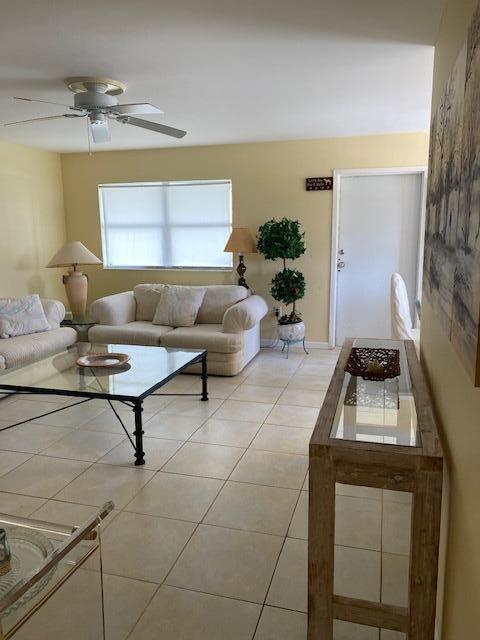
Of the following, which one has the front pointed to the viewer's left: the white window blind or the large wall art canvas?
the large wall art canvas

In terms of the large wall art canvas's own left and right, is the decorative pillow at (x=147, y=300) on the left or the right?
on its right

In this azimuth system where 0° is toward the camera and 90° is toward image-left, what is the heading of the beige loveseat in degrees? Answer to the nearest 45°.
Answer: approximately 45°

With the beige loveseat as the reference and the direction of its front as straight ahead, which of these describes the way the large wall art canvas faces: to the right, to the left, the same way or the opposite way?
to the right

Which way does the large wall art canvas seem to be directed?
to the viewer's left

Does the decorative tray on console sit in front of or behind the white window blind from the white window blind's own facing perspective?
in front

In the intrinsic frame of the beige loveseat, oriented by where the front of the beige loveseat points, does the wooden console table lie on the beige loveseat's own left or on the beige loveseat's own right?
on the beige loveseat's own left

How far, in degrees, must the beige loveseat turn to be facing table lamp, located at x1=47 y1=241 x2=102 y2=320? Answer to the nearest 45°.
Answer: approximately 90° to its right

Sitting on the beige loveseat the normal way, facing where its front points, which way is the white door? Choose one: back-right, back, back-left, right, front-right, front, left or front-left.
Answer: back-left

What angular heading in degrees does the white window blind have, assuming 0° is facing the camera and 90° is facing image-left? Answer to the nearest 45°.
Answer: approximately 0°

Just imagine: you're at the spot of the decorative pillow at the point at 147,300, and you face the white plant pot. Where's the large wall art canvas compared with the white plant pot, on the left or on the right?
right

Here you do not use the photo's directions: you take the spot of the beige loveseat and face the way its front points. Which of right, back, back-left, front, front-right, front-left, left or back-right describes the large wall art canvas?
front-left

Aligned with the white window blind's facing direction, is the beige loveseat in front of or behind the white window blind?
in front
